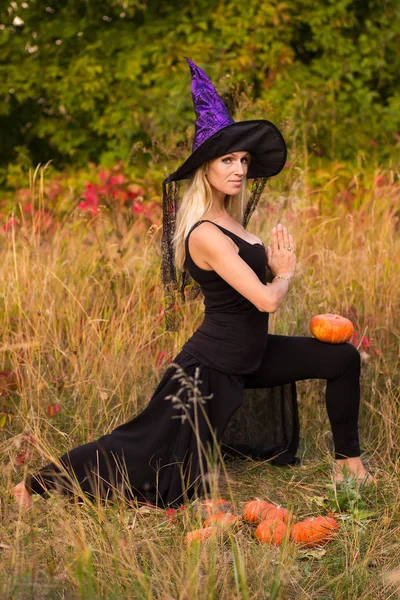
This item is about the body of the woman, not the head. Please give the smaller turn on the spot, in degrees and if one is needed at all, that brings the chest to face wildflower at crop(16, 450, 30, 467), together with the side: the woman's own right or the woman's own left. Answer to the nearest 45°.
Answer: approximately 180°

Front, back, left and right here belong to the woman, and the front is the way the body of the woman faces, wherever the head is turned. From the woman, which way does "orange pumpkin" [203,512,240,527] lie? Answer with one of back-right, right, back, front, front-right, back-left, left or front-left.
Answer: right

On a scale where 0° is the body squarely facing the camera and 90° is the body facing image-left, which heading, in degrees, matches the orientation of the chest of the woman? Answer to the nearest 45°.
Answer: approximately 270°

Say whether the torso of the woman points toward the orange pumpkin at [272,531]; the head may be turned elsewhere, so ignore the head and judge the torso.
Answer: no

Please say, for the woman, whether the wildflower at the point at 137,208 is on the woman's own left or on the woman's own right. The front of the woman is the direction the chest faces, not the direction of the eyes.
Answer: on the woman's own left

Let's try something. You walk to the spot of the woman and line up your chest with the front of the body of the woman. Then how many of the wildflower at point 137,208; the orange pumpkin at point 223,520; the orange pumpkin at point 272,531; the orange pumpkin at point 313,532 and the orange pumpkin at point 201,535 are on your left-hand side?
1

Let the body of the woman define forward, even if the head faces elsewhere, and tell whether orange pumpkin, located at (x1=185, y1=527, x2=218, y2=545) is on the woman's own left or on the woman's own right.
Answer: on the woman's own right
